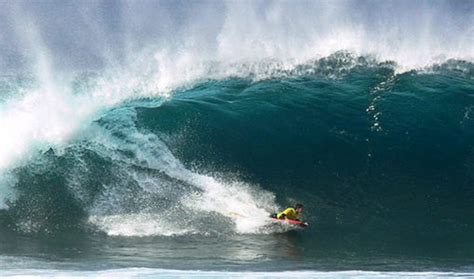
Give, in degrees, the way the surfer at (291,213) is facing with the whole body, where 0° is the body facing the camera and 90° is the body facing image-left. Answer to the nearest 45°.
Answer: approximately 270°
